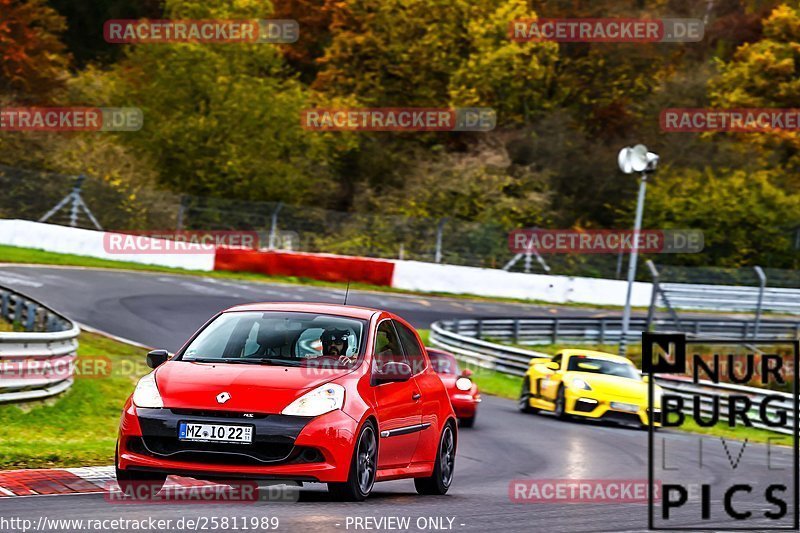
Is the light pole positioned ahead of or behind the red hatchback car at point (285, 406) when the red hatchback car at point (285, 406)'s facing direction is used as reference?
behind

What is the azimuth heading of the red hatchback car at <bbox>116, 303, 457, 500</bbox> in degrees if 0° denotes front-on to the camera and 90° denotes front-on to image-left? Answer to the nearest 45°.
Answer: approximately 45°

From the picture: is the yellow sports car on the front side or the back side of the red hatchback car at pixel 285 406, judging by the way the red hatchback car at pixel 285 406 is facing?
on the back side

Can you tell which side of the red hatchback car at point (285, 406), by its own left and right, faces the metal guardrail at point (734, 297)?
back

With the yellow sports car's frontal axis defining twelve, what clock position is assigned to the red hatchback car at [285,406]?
The red hatchback car is roughly at 2 o'clock from the yellow sports car.

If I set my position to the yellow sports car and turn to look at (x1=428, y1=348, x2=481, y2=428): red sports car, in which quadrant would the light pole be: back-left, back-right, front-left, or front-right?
back-right

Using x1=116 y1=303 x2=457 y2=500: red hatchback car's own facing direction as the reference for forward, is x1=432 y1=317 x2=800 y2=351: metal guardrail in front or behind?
behind

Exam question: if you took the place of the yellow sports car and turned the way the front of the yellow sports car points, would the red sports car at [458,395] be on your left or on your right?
on your right
